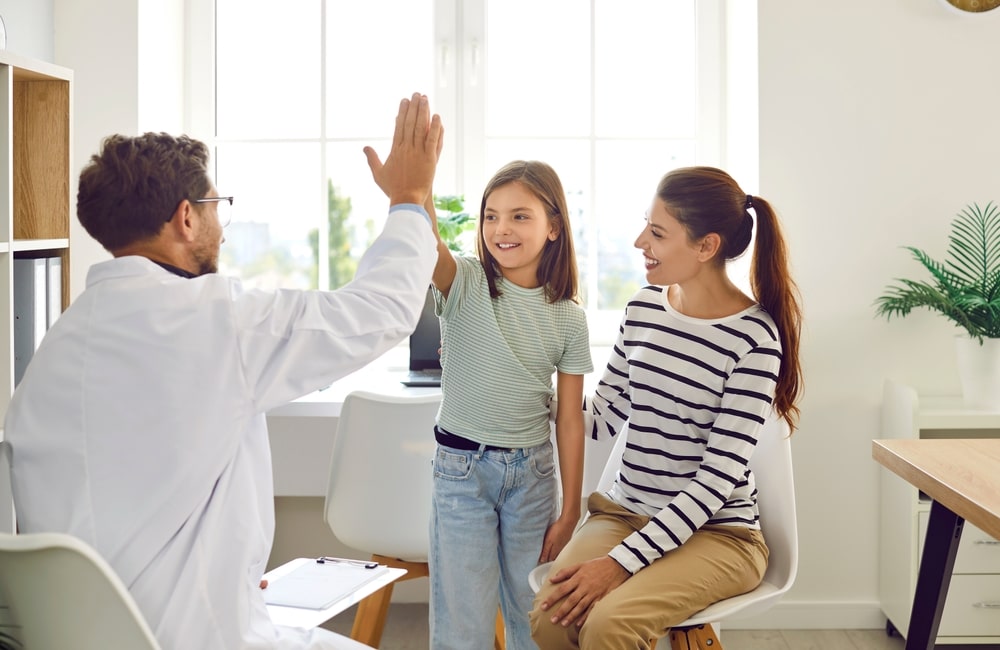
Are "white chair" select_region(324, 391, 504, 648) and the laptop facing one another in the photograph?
yes

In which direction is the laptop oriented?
toward the camera

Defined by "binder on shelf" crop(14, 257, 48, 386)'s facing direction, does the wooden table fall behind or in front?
in front

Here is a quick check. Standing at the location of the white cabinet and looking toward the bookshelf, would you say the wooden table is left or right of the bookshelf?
left

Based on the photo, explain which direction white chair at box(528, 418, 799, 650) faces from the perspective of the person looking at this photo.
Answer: facing the viewer and to the left of the viewer

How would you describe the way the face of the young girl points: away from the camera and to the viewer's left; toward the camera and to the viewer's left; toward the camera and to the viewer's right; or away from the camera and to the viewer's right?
toward the camera and to the viewer's left

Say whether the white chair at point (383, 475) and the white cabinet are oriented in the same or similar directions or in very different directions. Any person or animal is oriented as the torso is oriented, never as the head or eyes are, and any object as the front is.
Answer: very different directions

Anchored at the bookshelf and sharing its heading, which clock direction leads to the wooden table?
The wooden table is roughly at 12 o'clock from the bookshelf.

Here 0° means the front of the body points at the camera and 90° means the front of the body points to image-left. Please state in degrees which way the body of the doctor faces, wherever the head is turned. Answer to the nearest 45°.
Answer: approximately 225°

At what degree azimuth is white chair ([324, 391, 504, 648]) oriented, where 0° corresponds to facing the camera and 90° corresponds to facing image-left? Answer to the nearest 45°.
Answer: approximately 180°

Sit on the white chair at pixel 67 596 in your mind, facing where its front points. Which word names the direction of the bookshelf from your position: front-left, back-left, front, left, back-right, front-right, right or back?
front-left

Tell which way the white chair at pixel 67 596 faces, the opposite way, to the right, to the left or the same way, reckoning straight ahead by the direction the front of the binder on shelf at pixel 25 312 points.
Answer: to the left

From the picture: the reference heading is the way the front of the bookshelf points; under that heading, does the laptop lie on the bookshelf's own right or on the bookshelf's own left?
on the bookshelf's own left
